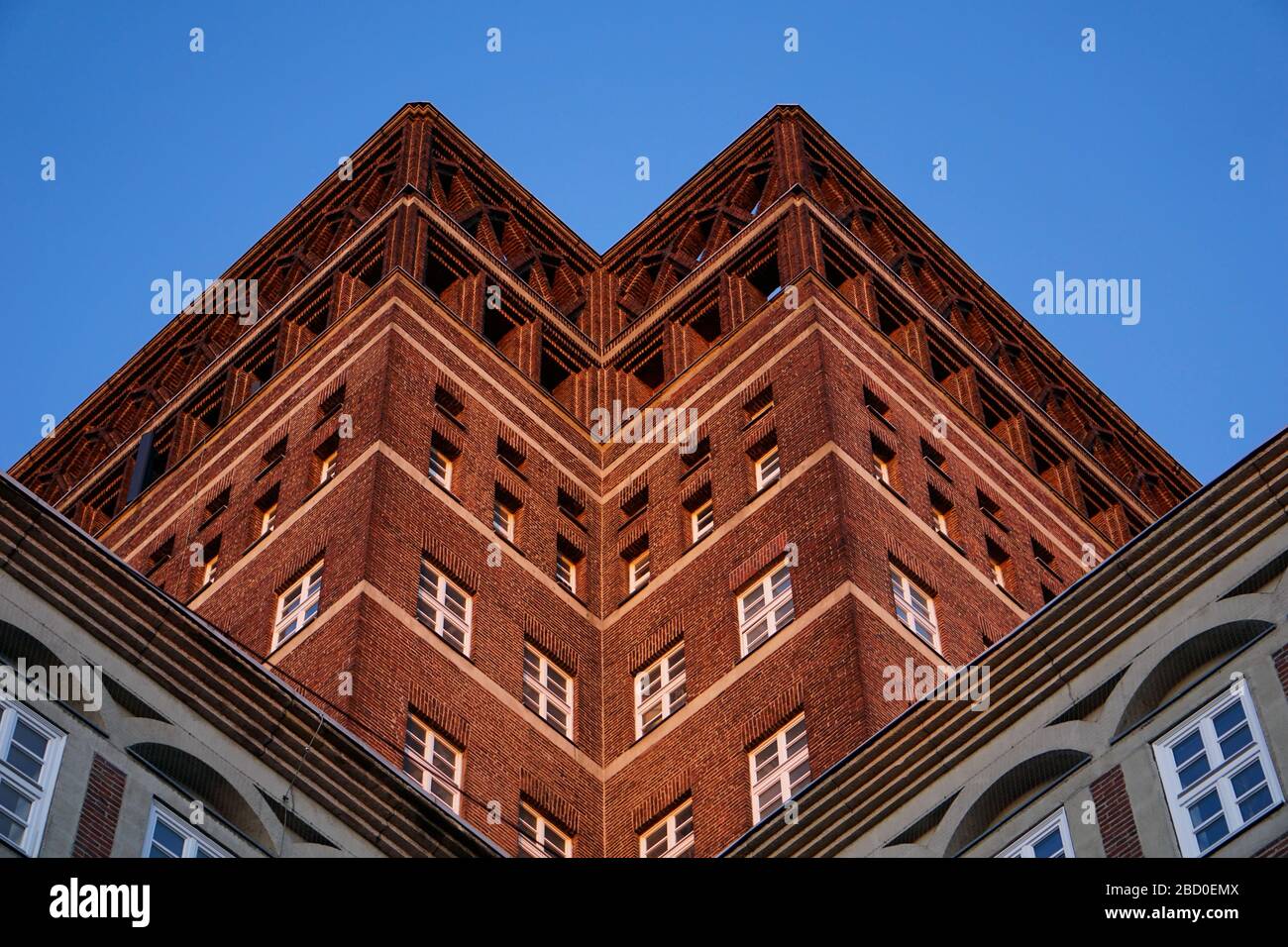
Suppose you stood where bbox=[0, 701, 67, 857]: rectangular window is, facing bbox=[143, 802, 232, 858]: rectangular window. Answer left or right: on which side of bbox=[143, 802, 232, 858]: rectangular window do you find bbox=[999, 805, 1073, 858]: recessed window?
right

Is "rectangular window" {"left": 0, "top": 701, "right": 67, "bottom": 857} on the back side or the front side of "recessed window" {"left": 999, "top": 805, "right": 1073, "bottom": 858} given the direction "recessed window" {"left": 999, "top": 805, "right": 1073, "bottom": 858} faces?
on the front side

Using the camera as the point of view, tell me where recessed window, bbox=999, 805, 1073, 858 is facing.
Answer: facing the viewer and to the left of the viewer

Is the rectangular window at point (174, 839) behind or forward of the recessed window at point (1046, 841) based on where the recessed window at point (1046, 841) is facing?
forward
